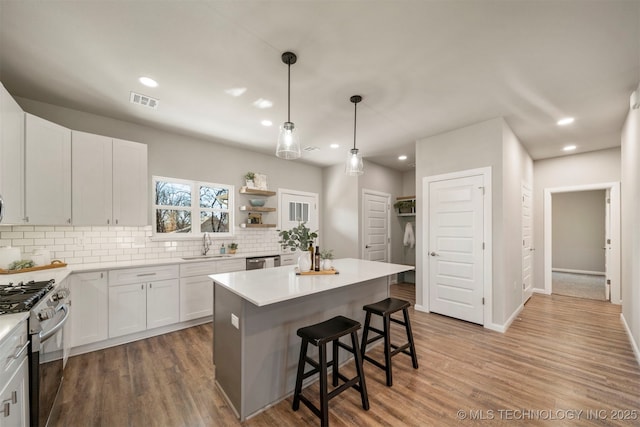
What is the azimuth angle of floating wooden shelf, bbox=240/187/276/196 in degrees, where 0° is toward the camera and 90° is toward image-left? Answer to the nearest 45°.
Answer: approximately 315°

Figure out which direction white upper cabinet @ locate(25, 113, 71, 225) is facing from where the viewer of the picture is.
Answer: facing the viewer and to the right of the viewer

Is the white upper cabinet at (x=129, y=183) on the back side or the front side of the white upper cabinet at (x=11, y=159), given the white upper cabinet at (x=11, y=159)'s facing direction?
on the front side

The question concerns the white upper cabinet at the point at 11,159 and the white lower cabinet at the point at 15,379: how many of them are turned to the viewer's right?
2

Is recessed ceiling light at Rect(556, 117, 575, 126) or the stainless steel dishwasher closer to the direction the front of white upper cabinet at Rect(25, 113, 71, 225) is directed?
the recessed ceiling light

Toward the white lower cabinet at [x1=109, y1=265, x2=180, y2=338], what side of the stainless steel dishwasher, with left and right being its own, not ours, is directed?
right

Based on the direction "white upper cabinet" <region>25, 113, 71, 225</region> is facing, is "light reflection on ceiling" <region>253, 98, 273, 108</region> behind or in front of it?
in front

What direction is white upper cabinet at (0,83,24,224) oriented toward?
to the viewer's right

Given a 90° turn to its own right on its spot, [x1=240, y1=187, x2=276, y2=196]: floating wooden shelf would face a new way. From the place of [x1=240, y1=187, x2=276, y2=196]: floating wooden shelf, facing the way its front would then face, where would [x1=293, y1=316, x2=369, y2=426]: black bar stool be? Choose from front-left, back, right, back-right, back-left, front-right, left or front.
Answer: front-left

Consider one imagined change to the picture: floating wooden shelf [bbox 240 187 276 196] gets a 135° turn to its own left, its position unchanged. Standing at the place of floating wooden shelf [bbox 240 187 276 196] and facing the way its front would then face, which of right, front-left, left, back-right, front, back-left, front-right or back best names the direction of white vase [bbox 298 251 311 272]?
back

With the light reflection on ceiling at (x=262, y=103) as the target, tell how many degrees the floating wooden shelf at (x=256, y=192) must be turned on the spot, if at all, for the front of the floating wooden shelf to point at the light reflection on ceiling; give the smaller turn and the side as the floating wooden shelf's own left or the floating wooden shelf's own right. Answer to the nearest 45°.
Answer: approximately 45° to the floating wooden shelf's own right

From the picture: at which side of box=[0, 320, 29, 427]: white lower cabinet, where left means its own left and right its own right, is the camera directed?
right
